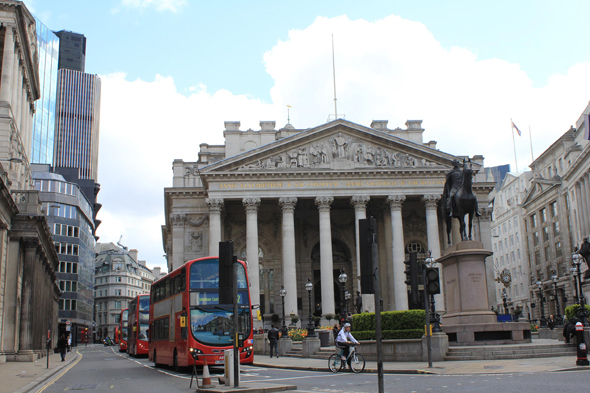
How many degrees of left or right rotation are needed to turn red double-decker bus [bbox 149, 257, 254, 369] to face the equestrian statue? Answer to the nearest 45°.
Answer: approximately 45° to its left

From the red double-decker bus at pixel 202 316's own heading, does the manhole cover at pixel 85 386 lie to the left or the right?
on its right

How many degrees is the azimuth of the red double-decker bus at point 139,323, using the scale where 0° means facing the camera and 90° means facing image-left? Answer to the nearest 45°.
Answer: approximately 315°

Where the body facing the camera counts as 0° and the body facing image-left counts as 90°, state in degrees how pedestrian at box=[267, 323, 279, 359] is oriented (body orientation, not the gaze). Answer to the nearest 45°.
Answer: approximately 180°

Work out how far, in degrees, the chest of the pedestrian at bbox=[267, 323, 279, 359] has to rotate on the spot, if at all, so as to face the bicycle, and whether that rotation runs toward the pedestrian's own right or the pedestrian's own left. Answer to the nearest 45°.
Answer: approximately 180°

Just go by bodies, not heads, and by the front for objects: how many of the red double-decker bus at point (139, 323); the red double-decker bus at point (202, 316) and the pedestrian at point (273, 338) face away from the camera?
1

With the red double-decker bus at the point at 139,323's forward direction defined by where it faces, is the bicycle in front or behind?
in front

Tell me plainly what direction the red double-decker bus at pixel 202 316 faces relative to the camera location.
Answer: facing the viewer and to the right of the viewer

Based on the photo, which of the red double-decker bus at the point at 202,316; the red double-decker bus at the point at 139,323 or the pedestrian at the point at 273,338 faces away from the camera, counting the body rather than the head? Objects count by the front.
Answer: the pedestrian

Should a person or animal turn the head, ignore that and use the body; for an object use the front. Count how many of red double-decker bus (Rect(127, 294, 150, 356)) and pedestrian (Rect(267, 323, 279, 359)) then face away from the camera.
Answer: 1
